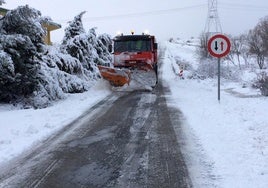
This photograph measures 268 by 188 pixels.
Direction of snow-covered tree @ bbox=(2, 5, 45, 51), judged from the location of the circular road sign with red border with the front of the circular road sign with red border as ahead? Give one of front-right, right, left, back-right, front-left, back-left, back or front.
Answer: right

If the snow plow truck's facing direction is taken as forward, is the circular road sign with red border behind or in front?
in front

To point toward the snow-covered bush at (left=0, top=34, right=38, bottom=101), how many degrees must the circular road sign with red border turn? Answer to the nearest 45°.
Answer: approximately 90° to its right

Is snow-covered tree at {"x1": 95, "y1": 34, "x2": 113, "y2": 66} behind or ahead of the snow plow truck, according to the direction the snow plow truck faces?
behind

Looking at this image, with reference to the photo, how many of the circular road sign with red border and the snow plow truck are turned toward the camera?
2

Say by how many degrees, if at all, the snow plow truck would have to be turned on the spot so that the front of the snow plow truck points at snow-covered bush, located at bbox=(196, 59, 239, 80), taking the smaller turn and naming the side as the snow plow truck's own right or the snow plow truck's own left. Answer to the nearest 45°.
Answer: approximately 135° to the snow plow truck's own left

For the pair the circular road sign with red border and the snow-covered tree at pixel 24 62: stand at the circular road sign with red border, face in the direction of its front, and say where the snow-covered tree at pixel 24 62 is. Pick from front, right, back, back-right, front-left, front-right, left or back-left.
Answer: right

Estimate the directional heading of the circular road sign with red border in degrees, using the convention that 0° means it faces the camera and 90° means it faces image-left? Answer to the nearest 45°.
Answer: approximately 0°

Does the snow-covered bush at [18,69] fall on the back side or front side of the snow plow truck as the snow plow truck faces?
on the front side

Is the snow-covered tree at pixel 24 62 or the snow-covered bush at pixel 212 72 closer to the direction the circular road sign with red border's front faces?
the snow-covered tree
